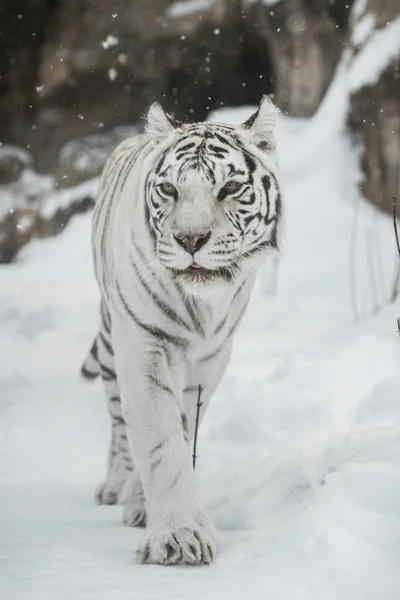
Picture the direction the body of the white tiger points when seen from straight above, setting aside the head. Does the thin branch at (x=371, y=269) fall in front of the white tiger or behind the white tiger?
behind

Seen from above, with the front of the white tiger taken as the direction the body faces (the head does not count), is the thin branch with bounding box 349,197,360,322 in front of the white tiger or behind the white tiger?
behind

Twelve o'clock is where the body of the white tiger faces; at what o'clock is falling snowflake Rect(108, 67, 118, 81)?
The falling snowflake is roughly at 6 o'clock from the white tiger.

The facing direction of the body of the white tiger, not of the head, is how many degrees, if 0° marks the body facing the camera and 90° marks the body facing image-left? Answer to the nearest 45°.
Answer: approximately 0°
